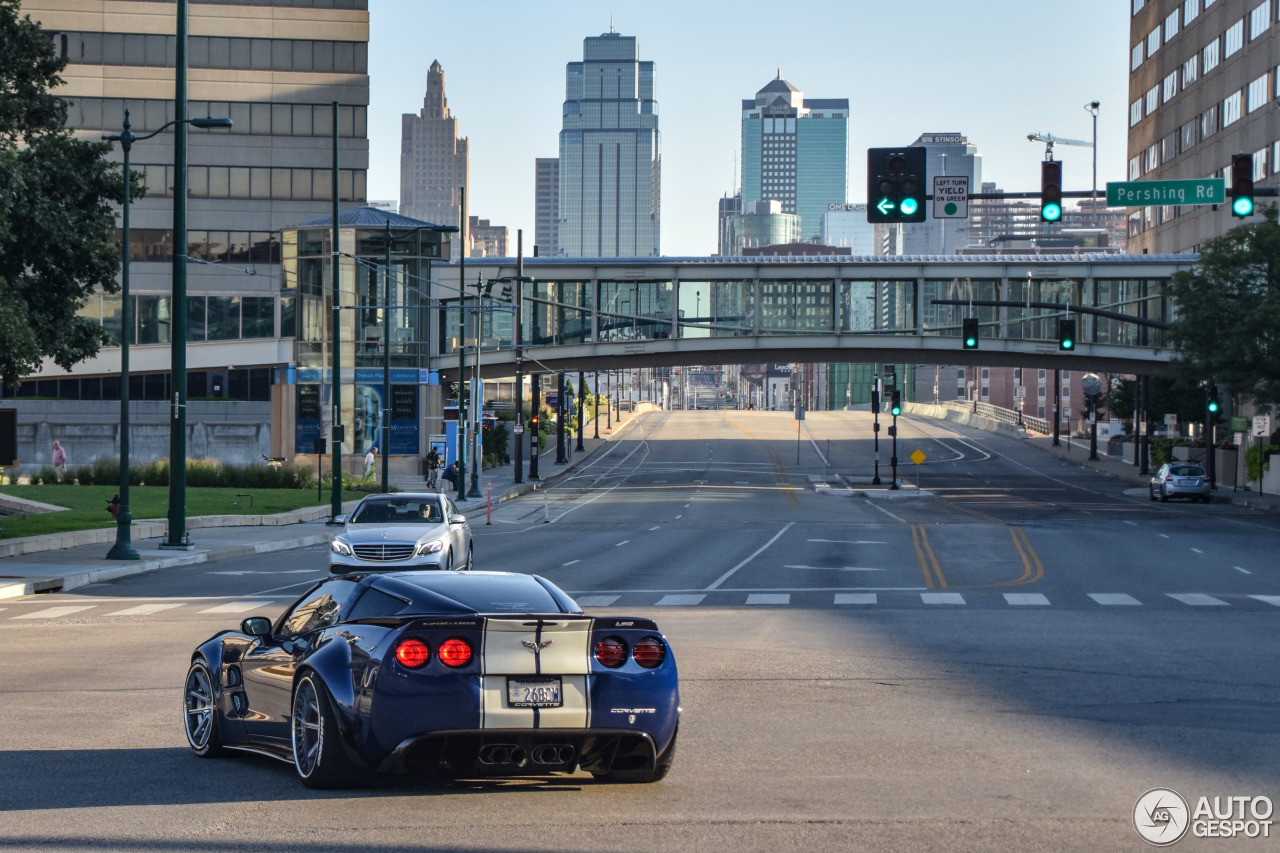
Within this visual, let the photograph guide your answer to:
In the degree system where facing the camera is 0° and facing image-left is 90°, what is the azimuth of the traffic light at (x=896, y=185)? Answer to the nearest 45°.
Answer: approximately 0°

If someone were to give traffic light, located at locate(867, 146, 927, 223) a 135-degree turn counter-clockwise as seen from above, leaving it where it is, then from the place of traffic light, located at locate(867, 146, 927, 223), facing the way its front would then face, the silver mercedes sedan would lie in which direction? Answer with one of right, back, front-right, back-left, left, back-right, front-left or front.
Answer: back-left

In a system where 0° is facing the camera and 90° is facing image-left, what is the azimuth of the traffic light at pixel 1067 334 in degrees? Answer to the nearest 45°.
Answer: approximately 0°

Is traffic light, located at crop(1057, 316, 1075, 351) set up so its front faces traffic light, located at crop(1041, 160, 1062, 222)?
yes

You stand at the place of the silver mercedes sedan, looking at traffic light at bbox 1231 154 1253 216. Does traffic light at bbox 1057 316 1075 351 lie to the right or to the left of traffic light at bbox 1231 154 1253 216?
left

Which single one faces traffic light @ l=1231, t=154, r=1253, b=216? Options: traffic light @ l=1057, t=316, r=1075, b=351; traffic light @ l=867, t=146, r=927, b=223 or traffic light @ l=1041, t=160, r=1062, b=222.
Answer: traffic light @ l=1057, t=316, r=1075, b=351

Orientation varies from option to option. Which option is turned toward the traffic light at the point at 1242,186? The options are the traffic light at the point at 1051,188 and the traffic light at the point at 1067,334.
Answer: the traffic light at the point at 1067,334

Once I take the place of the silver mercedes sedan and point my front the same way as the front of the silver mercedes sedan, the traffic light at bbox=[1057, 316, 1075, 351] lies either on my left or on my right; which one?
on my left

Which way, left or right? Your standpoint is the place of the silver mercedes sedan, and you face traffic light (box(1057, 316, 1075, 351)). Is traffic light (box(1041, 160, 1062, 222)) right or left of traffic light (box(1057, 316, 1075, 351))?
right

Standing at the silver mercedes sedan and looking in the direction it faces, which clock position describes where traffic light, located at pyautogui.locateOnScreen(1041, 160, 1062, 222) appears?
The traffic light is roughly at 9 o'clock from the silver mercedes sedan.
